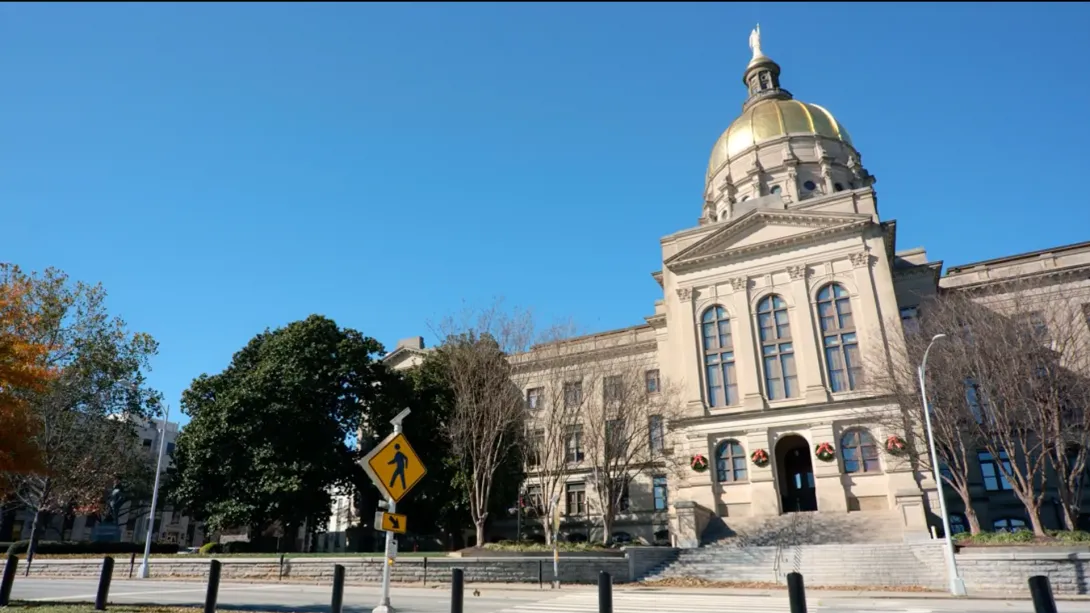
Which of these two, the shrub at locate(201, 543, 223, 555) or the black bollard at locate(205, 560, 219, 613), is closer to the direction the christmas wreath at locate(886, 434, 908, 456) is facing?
the black bollard

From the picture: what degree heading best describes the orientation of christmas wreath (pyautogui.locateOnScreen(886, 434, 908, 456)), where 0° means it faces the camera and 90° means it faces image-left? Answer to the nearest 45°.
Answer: approximately 0°

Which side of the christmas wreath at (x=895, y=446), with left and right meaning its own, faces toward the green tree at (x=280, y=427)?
right

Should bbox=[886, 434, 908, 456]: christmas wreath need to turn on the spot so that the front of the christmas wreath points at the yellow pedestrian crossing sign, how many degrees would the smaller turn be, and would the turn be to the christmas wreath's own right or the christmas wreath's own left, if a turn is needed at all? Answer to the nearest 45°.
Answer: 0° — it already faces it

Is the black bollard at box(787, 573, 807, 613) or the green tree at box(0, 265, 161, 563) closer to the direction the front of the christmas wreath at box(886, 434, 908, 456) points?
the black bollard

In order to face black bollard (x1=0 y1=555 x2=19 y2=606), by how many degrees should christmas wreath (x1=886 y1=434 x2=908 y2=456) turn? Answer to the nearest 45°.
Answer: approximately 45° to its right
